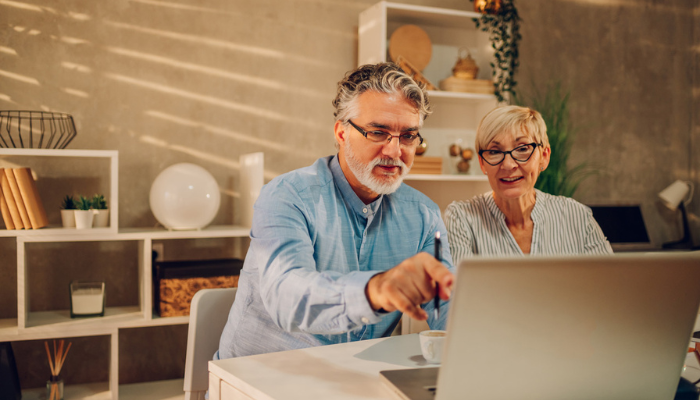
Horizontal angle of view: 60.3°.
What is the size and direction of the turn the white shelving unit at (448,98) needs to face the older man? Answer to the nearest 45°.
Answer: approximately 45° to its right

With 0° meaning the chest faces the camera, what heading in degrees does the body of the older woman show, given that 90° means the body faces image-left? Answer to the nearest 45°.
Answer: approximately 0°

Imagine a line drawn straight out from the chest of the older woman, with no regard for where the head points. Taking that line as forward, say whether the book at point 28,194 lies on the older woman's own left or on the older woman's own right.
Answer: on the older woman's own right

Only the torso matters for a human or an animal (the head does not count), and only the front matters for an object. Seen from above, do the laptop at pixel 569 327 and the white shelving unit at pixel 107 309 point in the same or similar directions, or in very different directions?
very different directions

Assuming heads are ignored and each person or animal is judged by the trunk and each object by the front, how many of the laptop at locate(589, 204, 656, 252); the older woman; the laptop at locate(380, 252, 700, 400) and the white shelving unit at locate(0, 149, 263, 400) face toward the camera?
3

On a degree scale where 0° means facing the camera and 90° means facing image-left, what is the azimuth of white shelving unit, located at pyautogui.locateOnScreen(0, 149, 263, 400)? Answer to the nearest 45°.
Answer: approximately 0°

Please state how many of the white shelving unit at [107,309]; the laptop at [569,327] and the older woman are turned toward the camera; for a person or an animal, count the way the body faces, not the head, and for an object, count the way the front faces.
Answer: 2

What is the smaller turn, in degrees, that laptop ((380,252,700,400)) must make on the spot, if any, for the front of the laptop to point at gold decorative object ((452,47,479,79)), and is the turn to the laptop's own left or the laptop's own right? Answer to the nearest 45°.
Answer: approximately 45° to the laptop's own right

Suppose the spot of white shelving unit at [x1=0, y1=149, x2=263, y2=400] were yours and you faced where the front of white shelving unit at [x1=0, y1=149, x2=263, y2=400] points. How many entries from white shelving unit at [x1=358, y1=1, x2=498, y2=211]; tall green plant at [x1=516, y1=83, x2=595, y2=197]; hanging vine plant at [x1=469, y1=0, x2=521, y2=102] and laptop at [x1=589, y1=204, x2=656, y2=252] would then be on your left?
4

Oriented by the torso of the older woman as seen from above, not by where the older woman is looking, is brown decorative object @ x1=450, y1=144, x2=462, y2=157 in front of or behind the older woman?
behind

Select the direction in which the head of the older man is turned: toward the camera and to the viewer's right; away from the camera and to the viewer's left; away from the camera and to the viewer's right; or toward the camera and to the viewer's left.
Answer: toward the camera and to the viewer's right

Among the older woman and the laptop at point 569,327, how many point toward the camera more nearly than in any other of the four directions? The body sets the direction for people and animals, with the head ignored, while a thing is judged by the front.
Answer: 1
